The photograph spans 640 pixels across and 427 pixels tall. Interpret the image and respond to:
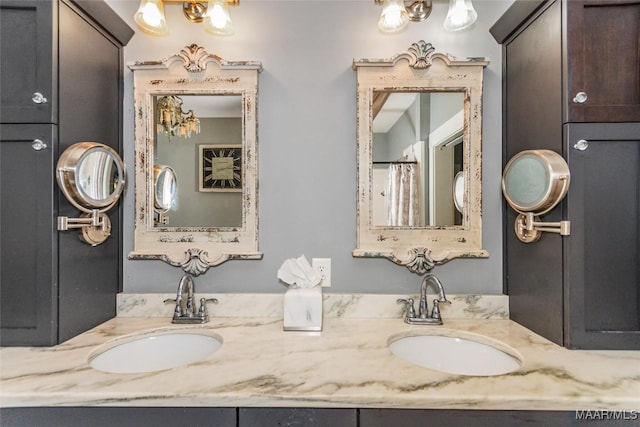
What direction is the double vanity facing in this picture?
toward the camera

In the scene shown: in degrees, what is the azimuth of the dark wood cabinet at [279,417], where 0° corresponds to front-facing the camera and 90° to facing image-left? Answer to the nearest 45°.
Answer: approximately 0°

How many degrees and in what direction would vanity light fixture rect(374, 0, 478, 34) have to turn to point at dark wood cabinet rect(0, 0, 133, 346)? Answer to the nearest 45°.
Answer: approximately 45° to its right

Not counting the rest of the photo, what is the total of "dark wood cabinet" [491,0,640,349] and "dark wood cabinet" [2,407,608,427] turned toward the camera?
2

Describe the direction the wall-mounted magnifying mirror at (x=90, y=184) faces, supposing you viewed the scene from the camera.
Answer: facing the viewer and to the right of the viewer

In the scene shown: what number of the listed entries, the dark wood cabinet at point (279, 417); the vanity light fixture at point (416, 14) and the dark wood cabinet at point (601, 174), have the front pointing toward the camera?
3

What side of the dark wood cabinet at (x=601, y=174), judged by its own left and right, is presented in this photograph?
front

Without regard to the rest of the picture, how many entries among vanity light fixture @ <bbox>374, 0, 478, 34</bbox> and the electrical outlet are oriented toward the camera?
2
